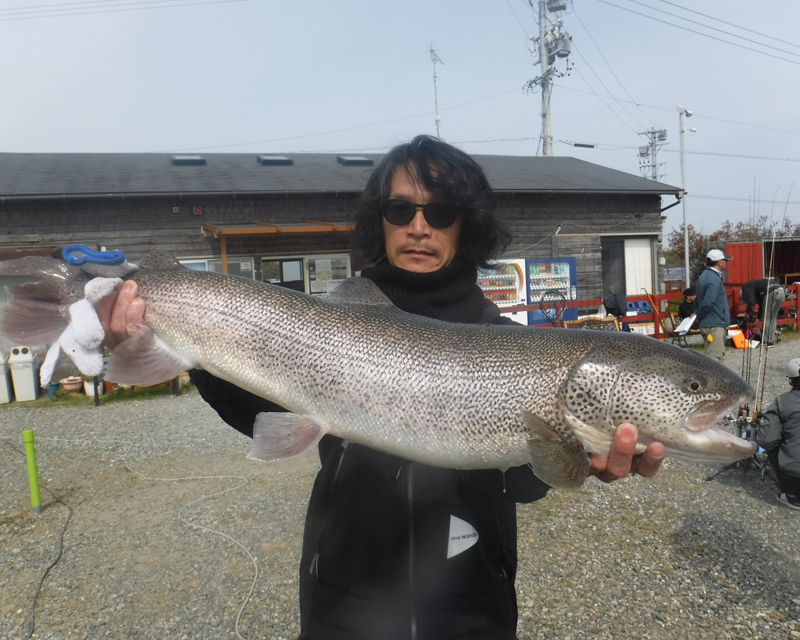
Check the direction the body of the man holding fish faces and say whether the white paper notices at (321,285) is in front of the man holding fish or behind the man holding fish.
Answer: behind

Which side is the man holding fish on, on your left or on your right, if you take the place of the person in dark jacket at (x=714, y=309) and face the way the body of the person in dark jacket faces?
on your right

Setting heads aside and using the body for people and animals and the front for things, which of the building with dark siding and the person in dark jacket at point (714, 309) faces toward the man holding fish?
the building with dark siding

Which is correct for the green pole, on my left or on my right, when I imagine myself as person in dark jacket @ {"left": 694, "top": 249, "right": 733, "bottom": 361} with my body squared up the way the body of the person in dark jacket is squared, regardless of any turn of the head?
on my right

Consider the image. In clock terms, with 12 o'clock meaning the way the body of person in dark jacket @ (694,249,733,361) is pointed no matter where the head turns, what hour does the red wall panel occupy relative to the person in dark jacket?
The red wall panel is roughly at 9 o'clock from the person in dark jacket.

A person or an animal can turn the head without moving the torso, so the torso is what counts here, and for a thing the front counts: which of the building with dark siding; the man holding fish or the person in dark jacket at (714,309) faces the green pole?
the building with dark siding

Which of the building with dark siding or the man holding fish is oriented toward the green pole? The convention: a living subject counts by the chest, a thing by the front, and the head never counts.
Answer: the building with dark siding

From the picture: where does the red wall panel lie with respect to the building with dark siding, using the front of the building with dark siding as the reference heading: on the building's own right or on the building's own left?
on the building's own left

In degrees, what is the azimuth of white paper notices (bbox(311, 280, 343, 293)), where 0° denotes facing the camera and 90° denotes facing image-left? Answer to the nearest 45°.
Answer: approximately 0°

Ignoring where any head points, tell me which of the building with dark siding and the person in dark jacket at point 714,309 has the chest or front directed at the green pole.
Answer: the building with dark siding

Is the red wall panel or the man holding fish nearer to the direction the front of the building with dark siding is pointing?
the man holding fish
